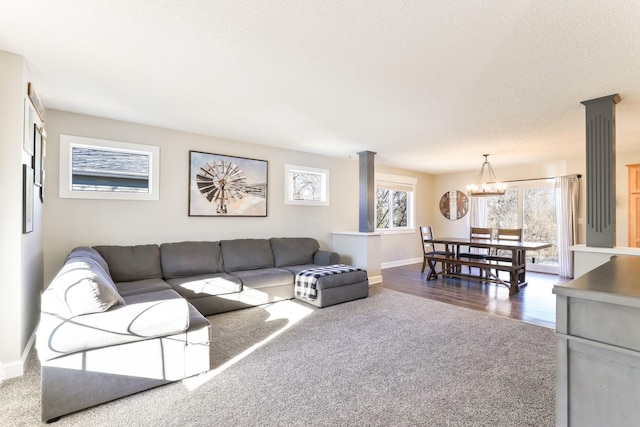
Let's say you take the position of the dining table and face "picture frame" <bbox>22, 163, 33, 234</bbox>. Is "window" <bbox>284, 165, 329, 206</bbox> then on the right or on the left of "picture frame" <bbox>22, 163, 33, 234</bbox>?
right

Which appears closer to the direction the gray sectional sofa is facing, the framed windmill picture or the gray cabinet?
the gray cabinet

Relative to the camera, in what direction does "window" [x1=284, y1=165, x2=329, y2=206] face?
facing the viewer and to the right of the viewer

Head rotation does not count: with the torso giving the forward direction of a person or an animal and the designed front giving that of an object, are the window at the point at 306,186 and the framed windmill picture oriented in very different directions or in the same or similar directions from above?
same or similar directions

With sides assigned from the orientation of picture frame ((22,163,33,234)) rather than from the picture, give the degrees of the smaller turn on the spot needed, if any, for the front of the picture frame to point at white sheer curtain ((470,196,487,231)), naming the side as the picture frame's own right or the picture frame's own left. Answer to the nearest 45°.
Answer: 0° — it already faces it

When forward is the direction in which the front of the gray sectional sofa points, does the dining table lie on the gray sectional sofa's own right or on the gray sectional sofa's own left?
on the gray sectional sofa's own left

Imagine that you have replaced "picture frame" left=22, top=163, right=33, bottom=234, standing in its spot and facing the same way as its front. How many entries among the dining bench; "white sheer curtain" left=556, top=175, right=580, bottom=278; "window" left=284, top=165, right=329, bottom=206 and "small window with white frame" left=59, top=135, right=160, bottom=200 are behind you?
0

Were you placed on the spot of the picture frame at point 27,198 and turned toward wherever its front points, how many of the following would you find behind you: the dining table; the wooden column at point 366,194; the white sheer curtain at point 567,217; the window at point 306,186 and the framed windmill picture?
0

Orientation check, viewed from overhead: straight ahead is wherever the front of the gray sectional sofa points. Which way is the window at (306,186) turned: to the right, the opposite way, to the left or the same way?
the same way

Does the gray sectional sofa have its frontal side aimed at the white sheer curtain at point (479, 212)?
no

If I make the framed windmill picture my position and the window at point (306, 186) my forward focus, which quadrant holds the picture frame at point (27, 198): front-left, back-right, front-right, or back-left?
back-right

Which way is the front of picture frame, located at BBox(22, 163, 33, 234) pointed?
to the viewer's right

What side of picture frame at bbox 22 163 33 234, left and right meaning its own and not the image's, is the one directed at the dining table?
front

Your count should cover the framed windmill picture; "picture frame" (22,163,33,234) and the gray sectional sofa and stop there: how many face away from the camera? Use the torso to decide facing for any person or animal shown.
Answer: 0

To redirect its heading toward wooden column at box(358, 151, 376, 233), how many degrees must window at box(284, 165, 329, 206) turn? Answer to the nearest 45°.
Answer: approximately 45° to its left
